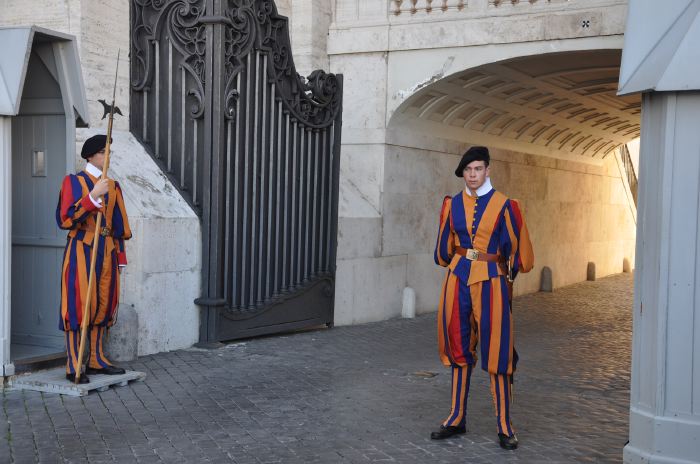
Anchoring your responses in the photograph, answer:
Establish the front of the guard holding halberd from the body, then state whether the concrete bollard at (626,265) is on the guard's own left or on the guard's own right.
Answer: on the guard's own left

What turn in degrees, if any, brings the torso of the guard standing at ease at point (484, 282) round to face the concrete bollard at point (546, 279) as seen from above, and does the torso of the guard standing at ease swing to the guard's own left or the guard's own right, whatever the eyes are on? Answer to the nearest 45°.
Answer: approximately 180°

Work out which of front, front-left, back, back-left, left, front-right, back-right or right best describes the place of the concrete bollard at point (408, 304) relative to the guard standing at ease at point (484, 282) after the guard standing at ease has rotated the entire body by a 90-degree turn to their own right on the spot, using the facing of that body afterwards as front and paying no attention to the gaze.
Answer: right

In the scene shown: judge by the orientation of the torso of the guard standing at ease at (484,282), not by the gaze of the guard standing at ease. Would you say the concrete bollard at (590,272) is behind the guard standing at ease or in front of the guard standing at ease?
behind

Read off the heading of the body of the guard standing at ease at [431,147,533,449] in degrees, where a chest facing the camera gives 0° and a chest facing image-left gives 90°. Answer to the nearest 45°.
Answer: approximately 0°

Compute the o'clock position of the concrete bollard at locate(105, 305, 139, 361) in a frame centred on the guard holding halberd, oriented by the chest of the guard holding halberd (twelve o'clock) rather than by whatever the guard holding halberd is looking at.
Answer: The concrete bollard is roughly at 8 o'clock from the guard holding halberd.

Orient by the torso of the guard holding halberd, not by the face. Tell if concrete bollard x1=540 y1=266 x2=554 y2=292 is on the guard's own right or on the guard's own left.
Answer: on the guard's own left

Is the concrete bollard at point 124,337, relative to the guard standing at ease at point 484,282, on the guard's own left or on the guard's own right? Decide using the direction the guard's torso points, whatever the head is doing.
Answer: on the guard's own right

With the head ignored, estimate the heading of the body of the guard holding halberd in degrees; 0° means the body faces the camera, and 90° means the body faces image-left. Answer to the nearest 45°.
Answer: approximately 315°
